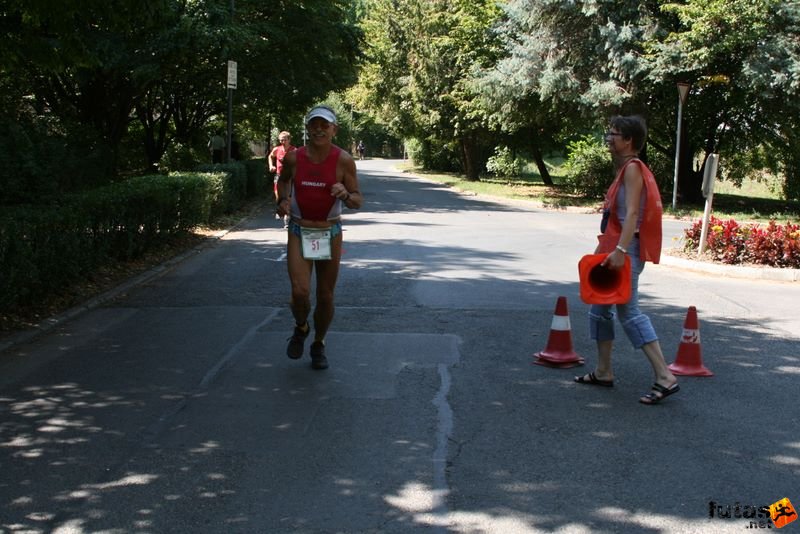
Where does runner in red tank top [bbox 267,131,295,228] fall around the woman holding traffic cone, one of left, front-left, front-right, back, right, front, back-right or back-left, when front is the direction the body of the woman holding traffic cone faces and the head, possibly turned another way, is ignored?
front-right

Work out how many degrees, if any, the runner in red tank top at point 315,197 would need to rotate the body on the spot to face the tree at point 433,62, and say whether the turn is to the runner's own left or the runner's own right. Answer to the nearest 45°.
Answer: approximately 180°

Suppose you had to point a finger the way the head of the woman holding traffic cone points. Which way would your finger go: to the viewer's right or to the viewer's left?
to the viewer's left

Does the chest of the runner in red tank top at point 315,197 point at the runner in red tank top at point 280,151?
no

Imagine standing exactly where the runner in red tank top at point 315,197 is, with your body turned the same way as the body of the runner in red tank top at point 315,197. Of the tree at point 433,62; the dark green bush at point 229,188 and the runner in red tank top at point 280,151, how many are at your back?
3

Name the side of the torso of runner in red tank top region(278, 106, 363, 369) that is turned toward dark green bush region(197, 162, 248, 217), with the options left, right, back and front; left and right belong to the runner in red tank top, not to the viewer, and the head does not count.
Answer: back

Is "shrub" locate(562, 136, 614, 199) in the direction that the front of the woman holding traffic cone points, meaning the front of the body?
no

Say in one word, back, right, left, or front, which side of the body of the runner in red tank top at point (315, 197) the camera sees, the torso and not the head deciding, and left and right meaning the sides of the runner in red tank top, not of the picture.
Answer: front

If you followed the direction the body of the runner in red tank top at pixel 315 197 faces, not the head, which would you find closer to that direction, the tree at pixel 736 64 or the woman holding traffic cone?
the woman holding traffic cone

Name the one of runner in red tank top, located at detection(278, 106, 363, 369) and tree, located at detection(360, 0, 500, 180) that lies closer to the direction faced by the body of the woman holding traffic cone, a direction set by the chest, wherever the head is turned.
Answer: the runner in red tank top

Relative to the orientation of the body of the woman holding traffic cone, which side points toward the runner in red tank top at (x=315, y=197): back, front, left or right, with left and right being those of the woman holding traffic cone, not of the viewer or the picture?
front

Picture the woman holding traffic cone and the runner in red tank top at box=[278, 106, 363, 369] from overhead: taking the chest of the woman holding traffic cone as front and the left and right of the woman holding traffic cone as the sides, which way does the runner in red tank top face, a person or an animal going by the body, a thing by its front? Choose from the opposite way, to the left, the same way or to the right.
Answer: to the left

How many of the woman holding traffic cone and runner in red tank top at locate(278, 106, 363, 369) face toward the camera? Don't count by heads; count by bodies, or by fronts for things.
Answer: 1

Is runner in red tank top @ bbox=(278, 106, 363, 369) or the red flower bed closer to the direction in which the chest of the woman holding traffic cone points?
the runner in red tank top

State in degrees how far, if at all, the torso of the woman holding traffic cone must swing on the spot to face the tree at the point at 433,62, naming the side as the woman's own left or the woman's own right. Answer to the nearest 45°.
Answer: approximately 90° to the woman's own right

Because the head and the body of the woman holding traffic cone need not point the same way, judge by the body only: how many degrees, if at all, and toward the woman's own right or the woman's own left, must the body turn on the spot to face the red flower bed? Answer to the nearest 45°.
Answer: approximately 90° to the woman's own right

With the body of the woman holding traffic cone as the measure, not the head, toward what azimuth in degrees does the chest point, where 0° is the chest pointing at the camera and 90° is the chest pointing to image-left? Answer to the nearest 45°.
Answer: approximately 90°
